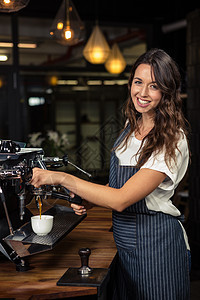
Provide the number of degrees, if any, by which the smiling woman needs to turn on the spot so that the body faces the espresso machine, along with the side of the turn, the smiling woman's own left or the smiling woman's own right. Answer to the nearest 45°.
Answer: approximately 45° to the smiling woman's own right

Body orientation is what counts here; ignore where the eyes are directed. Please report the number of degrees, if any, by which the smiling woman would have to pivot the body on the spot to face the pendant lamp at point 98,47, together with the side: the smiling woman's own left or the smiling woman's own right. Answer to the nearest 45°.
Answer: approximately 135° to the smiling woman's own right

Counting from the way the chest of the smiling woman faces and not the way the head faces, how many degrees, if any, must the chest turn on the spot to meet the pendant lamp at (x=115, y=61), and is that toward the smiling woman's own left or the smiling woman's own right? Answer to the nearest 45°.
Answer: approximately 135° to the smiling woman's own right

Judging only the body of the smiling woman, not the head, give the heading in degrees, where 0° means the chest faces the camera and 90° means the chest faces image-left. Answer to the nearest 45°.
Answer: approximately 45°
